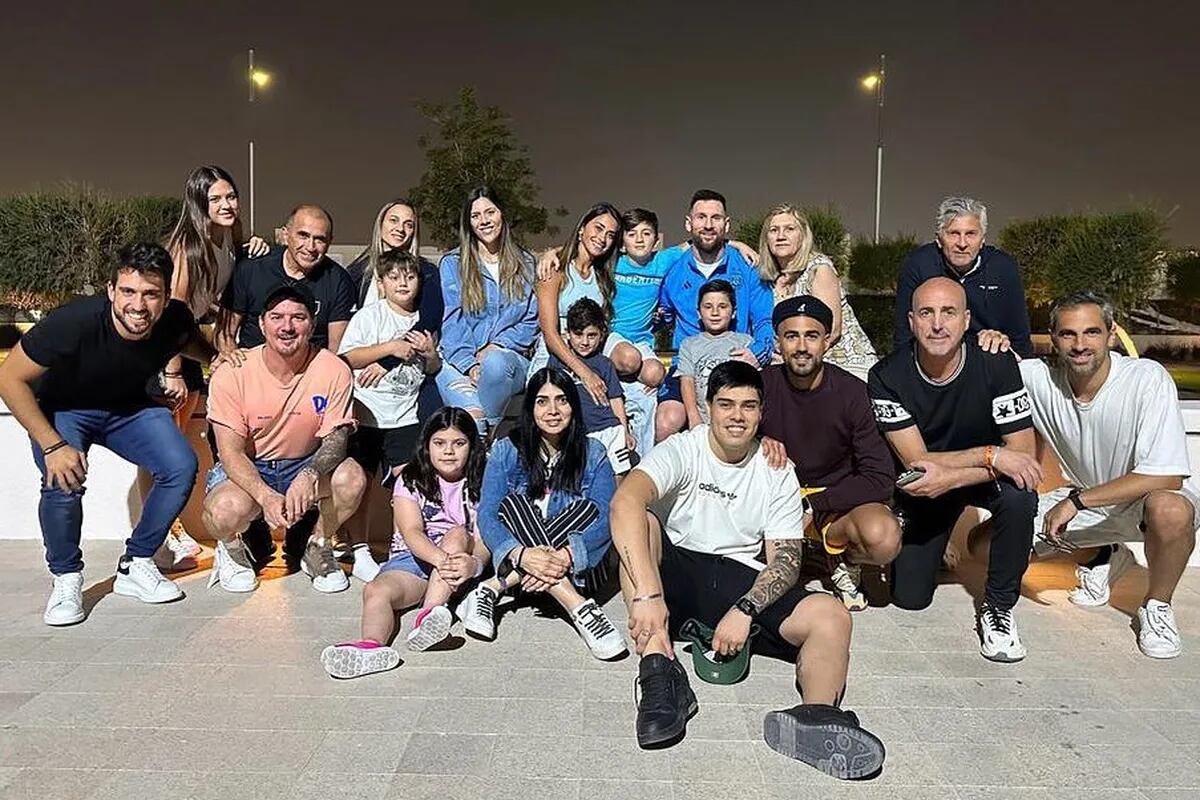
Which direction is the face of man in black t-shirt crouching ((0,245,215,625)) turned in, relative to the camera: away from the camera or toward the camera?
toward the camera

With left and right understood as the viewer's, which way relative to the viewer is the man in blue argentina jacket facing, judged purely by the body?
facing the viewer

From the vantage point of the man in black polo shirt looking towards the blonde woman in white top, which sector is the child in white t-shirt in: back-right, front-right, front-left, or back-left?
front-right

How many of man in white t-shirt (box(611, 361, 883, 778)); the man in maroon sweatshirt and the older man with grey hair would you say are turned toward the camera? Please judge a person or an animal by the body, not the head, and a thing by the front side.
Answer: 3

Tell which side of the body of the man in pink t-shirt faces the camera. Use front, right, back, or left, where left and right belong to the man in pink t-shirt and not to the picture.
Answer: front

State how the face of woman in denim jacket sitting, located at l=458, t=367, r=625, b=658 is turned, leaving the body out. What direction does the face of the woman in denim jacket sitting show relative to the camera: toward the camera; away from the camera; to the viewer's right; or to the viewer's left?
toward the camera

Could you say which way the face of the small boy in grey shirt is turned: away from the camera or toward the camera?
toward the camera

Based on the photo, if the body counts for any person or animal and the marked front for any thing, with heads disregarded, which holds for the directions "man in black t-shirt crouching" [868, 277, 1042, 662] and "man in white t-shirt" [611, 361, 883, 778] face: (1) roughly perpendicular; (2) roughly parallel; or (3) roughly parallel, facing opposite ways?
roughly parallel

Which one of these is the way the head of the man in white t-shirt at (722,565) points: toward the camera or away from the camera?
toward the camera

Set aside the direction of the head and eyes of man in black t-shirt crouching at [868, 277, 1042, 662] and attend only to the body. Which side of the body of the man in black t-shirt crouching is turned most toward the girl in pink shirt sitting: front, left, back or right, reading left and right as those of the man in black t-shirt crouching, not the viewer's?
right

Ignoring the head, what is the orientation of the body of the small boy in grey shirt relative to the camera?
toward the camera

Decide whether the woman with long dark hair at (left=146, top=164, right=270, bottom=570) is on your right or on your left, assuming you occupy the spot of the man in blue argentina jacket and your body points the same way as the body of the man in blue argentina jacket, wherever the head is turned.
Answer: on your right

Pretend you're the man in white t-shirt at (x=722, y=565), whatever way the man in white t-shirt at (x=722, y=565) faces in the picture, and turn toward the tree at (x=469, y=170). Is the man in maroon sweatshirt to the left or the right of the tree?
right
